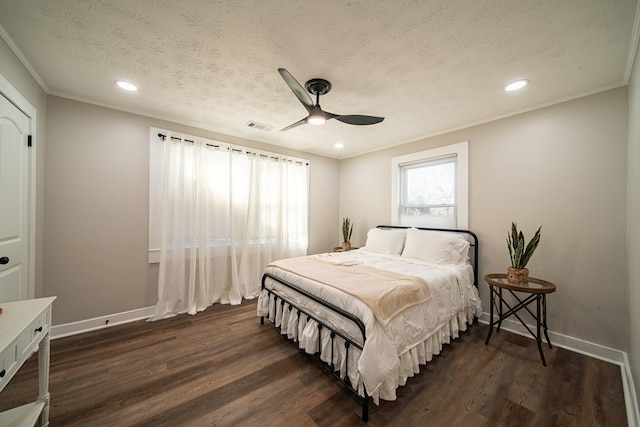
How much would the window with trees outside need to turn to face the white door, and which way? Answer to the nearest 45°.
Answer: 0° — it already faces it

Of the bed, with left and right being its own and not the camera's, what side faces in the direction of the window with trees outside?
back

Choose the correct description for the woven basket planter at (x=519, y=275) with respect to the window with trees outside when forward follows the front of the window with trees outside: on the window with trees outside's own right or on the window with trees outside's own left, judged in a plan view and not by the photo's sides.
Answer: on the window with trees outside's own left

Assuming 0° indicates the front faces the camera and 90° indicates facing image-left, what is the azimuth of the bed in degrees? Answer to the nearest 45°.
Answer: approximately 45°

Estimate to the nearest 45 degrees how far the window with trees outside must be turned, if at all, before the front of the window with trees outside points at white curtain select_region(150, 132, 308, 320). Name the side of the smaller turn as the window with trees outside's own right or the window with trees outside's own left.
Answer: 0° — it already faces it

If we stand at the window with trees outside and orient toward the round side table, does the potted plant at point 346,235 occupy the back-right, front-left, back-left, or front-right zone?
back-right
